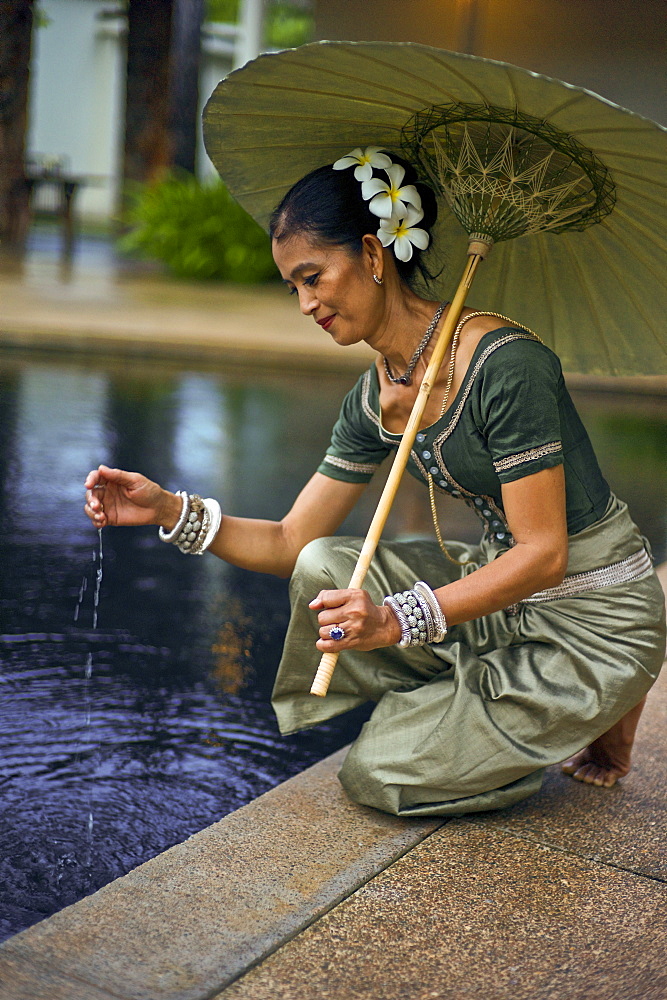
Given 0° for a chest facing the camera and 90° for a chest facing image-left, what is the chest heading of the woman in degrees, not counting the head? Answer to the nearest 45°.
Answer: approximately 45°

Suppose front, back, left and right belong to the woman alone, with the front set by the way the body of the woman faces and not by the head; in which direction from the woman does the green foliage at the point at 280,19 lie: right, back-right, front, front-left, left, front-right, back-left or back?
back-right

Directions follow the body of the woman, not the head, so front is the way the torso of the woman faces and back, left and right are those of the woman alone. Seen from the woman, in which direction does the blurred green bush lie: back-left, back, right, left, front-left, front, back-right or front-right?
back-right

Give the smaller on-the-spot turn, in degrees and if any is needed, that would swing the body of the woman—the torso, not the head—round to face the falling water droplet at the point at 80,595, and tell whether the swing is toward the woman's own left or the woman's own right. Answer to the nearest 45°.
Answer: approximately 90° to the woman's own right

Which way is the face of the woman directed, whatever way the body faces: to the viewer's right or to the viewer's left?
to the viewer's left

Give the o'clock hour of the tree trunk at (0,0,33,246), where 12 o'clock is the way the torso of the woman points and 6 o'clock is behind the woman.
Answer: The tree trunk is roughly at 4 o'clock from the woman.
